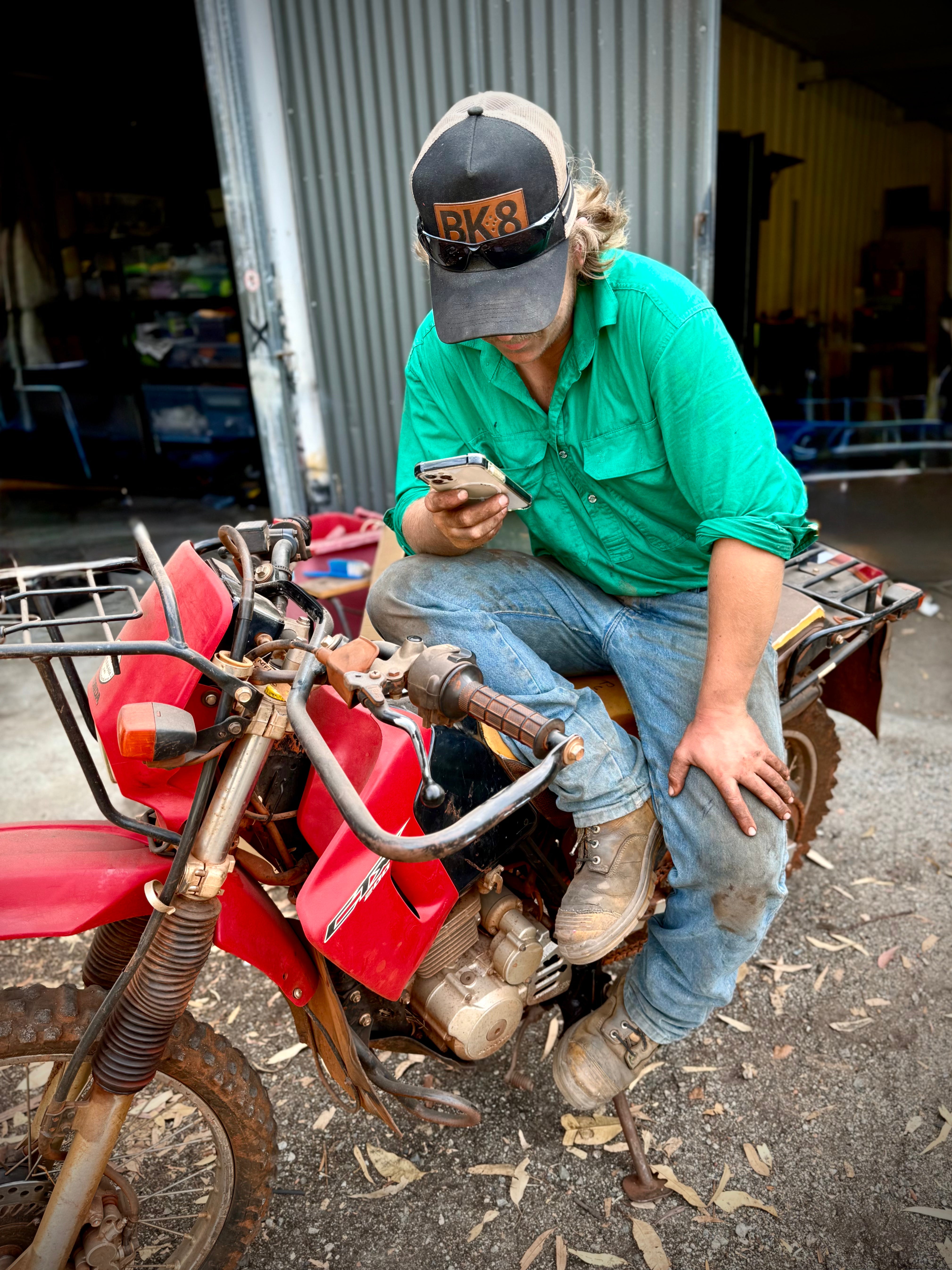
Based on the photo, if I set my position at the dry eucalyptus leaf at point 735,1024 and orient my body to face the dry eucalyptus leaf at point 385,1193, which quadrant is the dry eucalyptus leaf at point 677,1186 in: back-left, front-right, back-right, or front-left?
front-left

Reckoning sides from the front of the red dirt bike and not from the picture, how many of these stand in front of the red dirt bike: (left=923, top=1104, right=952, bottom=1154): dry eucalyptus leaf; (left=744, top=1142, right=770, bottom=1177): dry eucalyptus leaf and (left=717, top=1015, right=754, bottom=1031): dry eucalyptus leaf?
0

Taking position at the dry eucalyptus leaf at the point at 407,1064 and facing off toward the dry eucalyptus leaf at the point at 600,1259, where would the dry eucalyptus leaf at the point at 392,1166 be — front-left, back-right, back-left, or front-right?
front-right

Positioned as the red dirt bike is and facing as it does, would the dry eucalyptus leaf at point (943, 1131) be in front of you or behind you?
behind

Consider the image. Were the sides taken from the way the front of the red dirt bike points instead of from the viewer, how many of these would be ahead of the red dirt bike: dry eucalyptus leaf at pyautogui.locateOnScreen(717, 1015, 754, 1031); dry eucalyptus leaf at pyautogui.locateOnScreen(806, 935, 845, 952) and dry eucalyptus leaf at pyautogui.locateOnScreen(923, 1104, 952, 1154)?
0

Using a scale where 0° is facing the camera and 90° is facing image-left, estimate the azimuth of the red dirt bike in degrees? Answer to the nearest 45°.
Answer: approximately 45°

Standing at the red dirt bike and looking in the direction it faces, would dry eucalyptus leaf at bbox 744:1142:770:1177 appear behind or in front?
behind

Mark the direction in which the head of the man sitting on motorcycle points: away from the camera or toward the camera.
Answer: toward the camera
